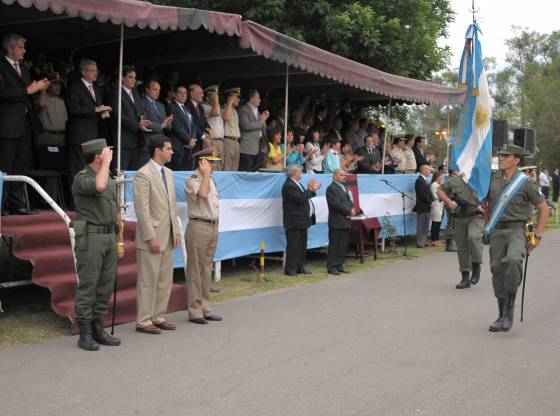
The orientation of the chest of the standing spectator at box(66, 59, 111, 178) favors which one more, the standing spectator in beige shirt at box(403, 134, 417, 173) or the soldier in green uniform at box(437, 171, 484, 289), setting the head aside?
the soldier in green uniform

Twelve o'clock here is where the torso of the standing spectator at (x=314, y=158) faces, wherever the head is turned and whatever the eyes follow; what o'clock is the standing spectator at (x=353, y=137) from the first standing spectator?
The standing spectator at (x=353, y=137) is roughly at 8 o'clock from the standing spectator at (x=314, y=158).

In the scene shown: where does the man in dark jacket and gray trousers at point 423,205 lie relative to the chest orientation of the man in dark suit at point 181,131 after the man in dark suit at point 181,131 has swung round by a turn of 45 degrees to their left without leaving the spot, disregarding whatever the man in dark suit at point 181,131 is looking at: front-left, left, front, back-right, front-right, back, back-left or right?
front-left

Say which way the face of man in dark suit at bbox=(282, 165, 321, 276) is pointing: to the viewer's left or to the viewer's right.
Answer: to the viewer's right

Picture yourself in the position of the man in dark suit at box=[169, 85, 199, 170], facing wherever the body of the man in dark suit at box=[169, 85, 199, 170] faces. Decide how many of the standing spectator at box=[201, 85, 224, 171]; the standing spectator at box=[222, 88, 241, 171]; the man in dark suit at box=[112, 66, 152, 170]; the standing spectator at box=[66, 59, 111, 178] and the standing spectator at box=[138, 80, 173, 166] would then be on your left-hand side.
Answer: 2

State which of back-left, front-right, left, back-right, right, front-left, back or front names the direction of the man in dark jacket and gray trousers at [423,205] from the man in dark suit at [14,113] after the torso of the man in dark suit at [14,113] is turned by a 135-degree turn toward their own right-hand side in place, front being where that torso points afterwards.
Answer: back-right

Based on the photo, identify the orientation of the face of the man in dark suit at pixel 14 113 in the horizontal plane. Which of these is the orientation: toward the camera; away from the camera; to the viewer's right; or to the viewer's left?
to the viewer's right

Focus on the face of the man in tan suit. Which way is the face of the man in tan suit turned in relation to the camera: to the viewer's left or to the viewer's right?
to the viewer's right

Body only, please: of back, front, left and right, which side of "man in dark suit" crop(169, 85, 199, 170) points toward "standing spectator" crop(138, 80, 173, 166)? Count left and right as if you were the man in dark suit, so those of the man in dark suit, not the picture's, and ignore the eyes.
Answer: right

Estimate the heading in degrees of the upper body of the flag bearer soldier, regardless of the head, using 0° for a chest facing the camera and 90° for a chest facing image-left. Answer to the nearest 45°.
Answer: approximately 45°

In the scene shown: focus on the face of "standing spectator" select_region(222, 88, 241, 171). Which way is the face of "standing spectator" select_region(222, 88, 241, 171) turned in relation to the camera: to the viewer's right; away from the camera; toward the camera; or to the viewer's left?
to the viewer's right

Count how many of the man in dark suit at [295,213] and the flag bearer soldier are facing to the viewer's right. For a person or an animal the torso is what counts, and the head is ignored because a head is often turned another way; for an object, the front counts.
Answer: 1

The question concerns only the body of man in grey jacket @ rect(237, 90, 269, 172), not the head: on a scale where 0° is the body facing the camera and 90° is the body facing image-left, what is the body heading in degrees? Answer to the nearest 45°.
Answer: approximately 315°

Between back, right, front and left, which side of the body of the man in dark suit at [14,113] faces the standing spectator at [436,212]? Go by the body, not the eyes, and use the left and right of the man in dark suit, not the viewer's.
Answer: left

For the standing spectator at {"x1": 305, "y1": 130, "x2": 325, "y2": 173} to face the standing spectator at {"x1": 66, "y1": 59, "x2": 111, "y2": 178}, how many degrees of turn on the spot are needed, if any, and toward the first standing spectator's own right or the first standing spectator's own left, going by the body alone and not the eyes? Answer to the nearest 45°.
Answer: approximately 90° to the first standing spectator's own right

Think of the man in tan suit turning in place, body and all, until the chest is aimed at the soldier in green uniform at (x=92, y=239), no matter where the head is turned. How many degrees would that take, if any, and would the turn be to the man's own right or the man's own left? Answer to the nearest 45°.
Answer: approximately 90° to the man's own right

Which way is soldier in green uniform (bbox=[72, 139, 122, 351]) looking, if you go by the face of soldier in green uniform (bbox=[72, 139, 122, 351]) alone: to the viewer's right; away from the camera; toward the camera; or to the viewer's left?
to the viewer's right
